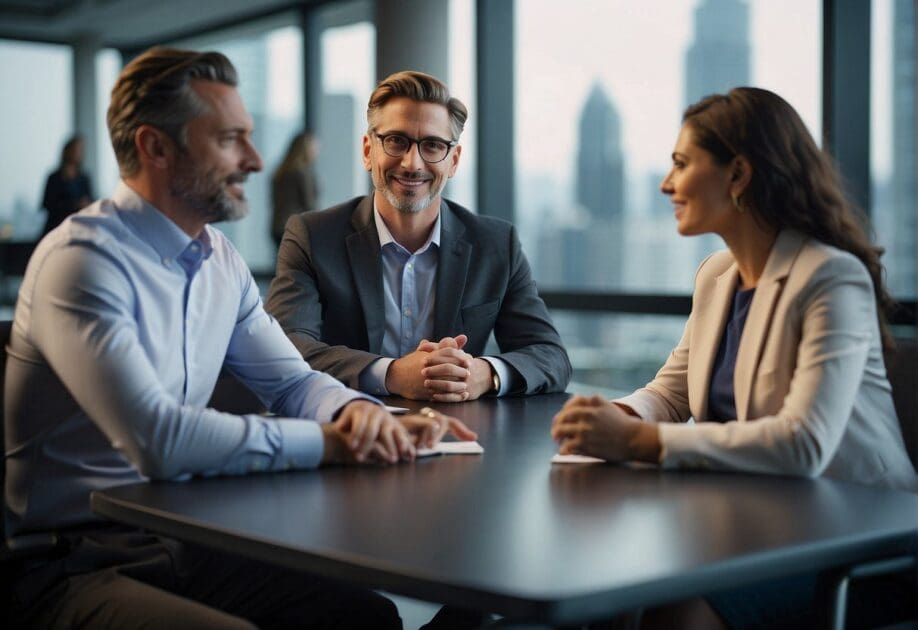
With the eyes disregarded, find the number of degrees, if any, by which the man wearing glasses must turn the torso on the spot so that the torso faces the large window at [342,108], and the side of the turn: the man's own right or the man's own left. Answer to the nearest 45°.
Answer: approximately 180°

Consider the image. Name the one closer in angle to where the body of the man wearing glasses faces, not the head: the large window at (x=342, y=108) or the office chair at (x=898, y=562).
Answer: the office chair

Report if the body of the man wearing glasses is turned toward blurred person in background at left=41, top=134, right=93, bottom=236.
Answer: no

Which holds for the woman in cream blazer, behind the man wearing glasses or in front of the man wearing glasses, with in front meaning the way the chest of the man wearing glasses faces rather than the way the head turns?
in front

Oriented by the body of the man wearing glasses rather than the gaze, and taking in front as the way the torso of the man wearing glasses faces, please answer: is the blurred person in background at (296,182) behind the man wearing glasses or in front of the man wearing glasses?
behind

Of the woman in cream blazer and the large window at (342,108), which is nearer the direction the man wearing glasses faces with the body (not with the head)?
the woman in cream blazer

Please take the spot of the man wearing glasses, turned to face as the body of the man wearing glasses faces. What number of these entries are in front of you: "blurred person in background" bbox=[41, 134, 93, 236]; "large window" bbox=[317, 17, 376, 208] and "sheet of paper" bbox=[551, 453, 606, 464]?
1

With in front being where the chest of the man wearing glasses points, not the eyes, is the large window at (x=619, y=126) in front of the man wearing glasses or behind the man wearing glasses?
behind

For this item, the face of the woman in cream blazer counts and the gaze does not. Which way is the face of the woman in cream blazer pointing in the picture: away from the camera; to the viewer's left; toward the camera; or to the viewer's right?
to the viewer's left

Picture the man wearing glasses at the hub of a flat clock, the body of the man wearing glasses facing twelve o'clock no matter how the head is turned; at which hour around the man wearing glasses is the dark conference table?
The dark conference table is roughly at 12 o'clock from the man wearing glasses.

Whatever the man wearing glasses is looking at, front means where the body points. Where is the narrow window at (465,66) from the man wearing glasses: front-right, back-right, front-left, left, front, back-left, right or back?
back

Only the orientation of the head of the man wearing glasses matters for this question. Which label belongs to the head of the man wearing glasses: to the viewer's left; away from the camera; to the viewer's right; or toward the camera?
toward the camera

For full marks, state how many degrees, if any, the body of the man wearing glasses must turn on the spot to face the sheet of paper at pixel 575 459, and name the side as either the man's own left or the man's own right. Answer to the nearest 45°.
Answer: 0° — they already face it

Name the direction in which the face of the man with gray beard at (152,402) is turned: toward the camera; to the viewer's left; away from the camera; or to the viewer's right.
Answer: to the viewer's right

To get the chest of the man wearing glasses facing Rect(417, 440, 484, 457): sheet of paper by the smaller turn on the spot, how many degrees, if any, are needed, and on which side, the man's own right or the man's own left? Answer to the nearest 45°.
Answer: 0° — they already face it

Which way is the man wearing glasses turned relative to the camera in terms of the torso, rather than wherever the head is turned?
toward the camera
